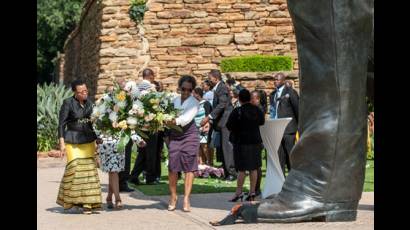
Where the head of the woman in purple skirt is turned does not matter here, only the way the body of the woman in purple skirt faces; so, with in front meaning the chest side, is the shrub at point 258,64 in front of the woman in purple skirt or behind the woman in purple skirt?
behind

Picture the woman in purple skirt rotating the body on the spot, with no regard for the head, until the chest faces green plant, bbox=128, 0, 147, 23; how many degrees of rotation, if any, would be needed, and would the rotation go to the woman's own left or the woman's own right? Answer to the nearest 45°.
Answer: approximately 135° to the woman's own right

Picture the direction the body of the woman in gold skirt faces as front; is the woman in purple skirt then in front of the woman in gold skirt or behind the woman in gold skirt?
in front
